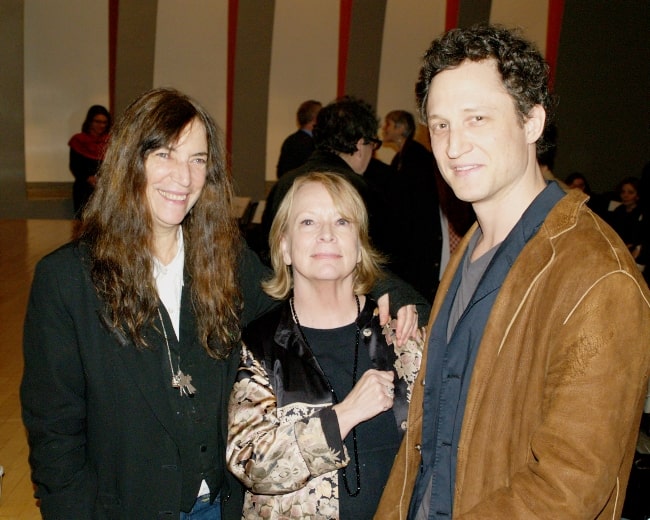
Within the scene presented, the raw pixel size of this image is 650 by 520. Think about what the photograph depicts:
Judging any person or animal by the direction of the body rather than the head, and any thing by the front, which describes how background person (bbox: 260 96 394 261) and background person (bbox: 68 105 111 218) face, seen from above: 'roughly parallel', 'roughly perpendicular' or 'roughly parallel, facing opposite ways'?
roughly perpendicular

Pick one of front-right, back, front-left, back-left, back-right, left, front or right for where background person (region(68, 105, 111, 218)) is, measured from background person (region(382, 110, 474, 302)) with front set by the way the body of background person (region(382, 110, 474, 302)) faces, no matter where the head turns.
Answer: front-right

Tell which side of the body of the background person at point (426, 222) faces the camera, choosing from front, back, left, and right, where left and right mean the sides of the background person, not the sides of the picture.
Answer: left

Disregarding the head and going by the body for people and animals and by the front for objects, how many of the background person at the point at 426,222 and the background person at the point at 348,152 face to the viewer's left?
1

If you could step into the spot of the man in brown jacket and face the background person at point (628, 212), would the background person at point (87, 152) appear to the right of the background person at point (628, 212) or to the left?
left

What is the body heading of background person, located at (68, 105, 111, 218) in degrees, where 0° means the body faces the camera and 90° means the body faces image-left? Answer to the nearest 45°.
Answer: approximately 315°

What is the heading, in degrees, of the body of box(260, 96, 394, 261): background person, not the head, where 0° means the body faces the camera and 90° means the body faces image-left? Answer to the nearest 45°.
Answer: approximately 225°

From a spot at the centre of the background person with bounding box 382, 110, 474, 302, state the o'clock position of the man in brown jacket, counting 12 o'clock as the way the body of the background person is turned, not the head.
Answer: The man in brown jacket is roughly at 9 o'clock from the background person.
